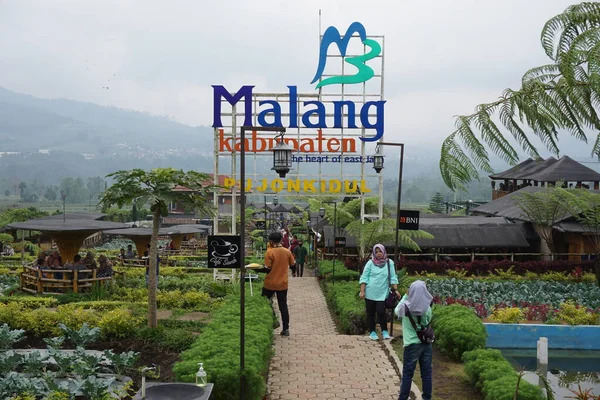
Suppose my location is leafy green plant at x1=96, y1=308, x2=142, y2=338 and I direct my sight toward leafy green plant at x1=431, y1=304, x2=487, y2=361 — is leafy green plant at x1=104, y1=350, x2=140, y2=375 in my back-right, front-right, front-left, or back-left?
front-right

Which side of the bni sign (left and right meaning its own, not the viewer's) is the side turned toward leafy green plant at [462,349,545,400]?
front

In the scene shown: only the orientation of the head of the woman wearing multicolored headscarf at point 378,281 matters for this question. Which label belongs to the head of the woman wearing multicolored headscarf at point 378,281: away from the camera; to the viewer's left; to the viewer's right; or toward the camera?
toward the camera

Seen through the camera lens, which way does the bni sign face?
facing the viewer

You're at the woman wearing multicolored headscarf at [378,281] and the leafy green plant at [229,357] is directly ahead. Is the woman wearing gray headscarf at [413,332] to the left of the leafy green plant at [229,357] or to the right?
left

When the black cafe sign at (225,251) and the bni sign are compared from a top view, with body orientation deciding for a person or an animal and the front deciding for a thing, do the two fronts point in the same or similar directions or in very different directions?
same or similar directions

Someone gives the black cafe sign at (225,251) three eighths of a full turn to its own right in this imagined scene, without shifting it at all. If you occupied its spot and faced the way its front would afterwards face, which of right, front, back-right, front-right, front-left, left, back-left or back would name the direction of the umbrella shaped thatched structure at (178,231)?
front-right

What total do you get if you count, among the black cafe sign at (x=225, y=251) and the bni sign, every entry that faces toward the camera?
2

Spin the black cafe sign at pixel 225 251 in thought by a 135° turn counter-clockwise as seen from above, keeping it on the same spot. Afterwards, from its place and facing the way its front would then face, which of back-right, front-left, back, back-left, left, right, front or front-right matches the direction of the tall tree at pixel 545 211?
front

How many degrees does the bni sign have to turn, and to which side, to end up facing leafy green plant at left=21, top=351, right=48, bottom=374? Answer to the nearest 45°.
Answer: approximately 45° to its right
